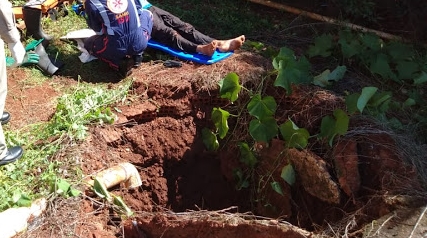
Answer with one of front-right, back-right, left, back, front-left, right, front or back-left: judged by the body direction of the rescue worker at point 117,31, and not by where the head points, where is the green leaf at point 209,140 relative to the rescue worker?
back-right

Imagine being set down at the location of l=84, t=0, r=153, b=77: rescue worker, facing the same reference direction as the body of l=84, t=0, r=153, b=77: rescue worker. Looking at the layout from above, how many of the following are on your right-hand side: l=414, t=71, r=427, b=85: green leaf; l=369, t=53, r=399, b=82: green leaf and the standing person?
2

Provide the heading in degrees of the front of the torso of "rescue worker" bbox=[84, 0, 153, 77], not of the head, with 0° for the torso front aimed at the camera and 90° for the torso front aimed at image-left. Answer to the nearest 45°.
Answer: approximately 180°

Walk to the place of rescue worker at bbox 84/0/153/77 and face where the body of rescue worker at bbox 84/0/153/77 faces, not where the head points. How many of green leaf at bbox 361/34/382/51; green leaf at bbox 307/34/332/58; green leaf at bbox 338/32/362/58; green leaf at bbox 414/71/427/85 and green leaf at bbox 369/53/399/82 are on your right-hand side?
5

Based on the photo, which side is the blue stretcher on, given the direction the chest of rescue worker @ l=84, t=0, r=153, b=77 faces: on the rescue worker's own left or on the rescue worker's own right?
on the rescue worker's own right

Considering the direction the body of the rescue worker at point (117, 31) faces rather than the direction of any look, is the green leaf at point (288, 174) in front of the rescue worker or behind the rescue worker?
behind

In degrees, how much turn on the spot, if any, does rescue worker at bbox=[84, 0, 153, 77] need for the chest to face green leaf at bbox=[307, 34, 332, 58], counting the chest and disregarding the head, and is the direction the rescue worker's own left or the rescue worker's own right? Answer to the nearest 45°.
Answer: approximately 90° to the rescue worker's own right

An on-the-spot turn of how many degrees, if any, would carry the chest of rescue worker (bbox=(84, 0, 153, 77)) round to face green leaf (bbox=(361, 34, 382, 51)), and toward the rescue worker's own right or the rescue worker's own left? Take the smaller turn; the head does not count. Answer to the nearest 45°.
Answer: approximately 90° to the rescue worker's own right

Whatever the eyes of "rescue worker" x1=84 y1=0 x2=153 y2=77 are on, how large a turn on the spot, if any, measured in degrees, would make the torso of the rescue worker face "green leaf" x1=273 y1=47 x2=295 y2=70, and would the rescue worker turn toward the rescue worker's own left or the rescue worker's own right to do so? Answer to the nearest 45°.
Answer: approximately 135° to the rescue worker's own right

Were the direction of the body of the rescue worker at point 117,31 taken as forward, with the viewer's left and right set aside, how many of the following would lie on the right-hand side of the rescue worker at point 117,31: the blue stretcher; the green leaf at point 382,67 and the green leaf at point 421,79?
3

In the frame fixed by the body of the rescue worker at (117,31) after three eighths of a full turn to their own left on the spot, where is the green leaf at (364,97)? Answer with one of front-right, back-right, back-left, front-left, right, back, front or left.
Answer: left

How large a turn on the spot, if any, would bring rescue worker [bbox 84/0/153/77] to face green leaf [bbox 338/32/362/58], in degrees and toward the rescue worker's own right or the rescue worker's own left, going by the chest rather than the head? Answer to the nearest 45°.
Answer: approximately 90° to the rescue worker's own right

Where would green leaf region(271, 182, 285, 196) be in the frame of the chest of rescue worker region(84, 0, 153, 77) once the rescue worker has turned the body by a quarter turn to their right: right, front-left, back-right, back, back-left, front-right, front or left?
front-right

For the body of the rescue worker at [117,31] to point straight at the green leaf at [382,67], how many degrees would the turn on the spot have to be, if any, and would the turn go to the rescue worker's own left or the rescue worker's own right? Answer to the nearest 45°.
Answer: approximately 90° to the rescue worker's own right
